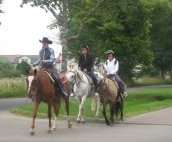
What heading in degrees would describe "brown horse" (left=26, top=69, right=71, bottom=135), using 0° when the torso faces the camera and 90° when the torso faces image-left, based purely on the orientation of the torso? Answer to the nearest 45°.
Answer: approximately 45°

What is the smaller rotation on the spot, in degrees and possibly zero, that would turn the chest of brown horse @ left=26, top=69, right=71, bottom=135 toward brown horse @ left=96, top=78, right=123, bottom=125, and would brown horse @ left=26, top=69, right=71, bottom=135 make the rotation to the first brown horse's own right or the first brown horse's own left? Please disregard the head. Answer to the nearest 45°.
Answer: approximately 180°

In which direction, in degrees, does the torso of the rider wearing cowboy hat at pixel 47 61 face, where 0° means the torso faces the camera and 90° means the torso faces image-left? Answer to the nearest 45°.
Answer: approximately 45°

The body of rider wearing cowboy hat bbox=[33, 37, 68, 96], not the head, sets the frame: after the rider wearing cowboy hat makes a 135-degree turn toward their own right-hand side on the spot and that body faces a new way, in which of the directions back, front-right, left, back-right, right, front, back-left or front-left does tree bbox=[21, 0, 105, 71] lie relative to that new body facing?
front

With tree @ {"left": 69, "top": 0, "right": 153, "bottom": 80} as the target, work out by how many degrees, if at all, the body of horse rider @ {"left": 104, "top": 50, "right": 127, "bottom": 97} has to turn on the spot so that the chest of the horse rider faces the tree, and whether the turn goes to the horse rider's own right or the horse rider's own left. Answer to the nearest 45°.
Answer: approximately 135° to the horse rider's own right

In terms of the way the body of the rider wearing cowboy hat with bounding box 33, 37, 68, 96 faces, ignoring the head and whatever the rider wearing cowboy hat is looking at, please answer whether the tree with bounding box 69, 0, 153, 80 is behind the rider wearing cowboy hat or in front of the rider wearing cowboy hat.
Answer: behind

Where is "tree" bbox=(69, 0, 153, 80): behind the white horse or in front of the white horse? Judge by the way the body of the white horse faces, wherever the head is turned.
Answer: behind

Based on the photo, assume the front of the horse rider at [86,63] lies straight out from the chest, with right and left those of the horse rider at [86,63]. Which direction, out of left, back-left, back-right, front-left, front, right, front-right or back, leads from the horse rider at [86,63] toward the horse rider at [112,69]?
back-left

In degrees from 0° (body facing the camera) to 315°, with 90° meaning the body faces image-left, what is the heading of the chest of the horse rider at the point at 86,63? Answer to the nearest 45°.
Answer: approximately 45°

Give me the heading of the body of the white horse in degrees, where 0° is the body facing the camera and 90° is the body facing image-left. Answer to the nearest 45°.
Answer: approximately 45°
